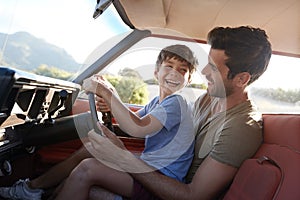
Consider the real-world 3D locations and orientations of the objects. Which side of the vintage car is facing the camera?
left

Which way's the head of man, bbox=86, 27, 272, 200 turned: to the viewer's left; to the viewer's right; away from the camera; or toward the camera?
to the viewer's left

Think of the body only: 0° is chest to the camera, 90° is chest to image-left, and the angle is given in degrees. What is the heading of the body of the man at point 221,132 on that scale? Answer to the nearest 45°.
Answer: approximately 90°
